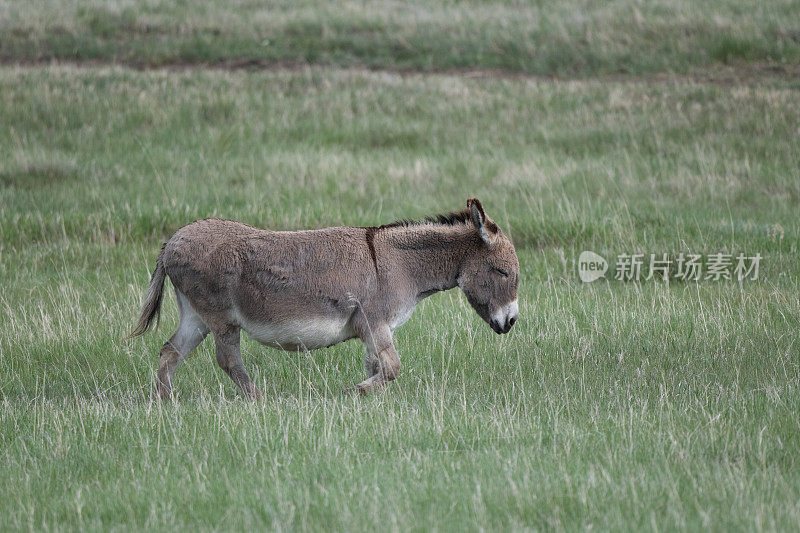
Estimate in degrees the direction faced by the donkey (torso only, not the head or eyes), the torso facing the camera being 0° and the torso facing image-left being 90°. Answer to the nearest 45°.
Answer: approximately 270°
